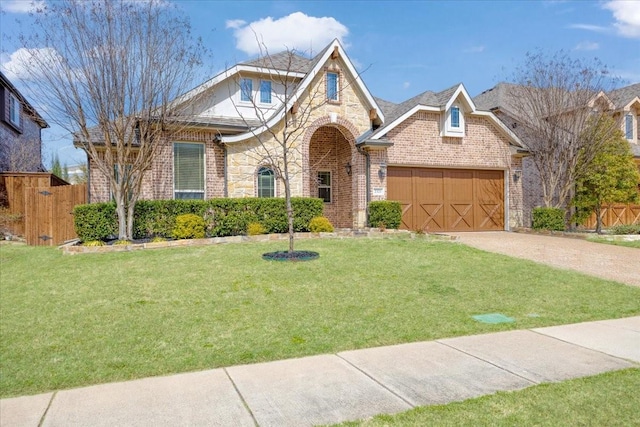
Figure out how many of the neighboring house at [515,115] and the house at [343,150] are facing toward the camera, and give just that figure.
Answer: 2

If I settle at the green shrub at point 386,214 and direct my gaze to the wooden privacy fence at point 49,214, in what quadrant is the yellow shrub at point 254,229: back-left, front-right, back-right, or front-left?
front-left

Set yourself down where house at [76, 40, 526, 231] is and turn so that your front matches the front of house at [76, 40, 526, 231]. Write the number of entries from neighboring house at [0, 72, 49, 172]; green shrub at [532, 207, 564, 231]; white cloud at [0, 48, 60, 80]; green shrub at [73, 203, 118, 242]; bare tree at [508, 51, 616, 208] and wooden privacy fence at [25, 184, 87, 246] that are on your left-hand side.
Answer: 2

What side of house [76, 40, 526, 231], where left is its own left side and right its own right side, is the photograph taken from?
front

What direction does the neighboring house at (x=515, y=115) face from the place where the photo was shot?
facing the viewer

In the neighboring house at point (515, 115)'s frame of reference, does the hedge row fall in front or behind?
in front

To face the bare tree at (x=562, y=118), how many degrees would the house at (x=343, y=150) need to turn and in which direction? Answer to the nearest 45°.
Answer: approximately 90° to its left

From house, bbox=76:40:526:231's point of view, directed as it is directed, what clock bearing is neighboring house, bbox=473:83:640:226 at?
The neighboring house is roughly at 8 o'clock from the house.

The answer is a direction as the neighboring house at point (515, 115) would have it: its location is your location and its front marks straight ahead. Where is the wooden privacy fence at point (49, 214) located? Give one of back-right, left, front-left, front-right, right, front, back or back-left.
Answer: front-right

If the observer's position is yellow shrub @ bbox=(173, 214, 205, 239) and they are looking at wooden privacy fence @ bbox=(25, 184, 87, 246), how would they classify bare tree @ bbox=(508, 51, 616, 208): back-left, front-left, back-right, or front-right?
back-right

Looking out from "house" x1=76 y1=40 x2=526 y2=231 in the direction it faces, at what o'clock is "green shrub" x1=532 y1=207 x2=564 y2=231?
The green shrub is roughly at 9 o'clock from the house.
